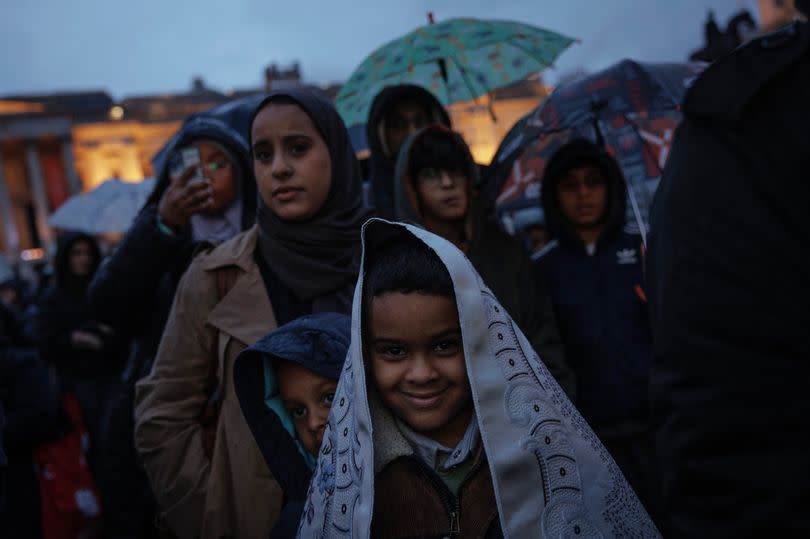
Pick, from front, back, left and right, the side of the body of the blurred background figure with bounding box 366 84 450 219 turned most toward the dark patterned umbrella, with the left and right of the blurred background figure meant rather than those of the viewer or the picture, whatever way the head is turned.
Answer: left

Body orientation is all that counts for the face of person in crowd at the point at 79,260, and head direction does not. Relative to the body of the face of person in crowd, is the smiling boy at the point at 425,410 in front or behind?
in front

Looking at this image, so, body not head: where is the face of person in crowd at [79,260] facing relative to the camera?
toward the camera

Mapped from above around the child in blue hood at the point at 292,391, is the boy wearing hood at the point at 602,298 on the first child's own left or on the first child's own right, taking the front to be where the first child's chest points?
on the first child's own left

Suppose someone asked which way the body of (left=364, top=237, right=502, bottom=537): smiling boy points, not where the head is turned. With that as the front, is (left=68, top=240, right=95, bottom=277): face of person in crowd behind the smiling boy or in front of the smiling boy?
behind

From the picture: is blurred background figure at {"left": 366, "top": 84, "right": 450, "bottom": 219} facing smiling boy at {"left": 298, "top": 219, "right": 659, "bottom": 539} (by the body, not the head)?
yes

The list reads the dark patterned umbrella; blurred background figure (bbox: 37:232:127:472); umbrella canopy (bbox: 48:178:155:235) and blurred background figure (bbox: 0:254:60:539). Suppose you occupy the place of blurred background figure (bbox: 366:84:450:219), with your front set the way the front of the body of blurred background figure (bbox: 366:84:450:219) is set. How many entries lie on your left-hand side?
1

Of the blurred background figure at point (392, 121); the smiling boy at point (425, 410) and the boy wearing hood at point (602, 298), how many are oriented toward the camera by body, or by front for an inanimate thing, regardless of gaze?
3

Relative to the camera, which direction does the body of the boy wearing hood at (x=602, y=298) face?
toward the camera

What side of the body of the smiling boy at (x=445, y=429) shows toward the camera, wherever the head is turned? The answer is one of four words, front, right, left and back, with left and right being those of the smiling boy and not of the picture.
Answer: front

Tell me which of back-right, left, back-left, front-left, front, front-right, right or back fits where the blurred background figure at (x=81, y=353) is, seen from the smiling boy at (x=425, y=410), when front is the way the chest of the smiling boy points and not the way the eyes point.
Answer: back-right

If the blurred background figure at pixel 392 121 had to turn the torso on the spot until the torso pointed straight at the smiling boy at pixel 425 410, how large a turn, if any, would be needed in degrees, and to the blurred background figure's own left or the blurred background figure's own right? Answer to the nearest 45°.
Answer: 0° — they already face them

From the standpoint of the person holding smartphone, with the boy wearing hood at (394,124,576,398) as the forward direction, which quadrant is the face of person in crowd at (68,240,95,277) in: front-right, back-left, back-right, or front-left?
back-left

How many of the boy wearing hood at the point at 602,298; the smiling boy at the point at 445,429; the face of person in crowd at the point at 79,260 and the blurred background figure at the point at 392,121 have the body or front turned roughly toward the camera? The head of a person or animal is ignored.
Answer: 4
